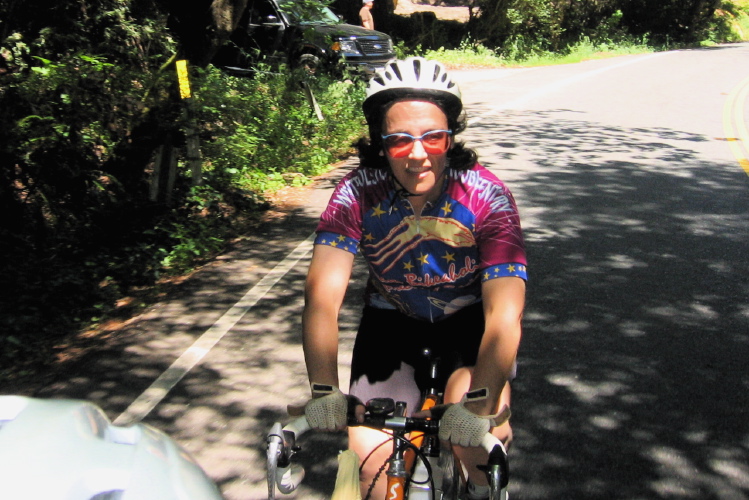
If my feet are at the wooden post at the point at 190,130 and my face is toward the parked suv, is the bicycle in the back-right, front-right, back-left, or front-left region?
back-right

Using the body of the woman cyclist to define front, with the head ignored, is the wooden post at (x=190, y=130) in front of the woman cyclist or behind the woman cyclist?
behind

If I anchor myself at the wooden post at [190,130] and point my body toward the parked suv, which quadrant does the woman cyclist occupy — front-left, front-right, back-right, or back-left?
back-right

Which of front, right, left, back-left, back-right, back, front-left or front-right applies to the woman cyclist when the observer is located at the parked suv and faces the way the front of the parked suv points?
front-right

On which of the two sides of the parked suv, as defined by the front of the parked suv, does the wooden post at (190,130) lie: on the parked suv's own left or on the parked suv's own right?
on the parked suv's own right

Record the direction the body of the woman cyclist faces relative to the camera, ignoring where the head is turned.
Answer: toward the camera

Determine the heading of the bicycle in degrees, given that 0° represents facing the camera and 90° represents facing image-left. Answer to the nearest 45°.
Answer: approximately 0°

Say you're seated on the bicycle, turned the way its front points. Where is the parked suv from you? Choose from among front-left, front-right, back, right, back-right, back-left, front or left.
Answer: back

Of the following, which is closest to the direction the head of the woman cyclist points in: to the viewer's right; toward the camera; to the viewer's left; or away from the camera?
toward the camera

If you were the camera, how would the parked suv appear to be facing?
facing the viewer and to the right of the viewer
